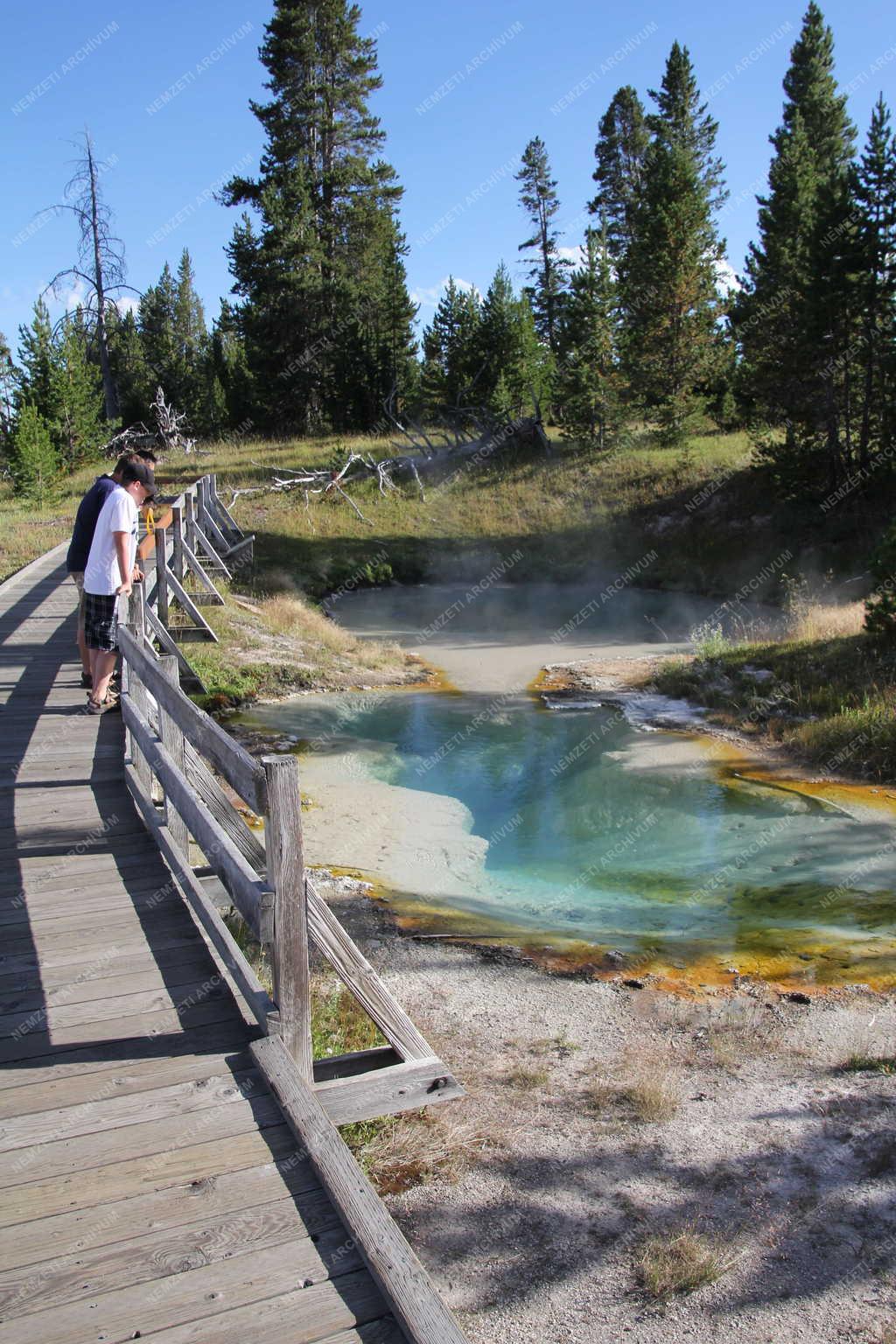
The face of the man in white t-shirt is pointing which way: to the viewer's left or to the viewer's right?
to the viewer's right

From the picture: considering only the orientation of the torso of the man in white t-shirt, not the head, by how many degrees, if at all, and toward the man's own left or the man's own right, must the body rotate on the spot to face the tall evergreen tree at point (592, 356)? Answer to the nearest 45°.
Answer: approximately 45° to the man's own left

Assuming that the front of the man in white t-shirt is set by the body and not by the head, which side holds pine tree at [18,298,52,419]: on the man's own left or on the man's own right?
on the man's own left

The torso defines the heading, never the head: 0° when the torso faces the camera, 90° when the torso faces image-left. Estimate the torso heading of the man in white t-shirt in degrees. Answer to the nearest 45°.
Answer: approximately 270°

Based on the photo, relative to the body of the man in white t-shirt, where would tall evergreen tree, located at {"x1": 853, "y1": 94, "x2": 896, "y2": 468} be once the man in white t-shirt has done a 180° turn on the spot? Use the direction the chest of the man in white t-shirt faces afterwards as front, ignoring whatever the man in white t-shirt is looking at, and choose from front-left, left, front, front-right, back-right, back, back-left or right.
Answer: back-right

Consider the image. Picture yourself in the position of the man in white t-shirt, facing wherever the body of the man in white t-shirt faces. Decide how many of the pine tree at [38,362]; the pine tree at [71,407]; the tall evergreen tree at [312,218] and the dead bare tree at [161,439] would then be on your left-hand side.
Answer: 4

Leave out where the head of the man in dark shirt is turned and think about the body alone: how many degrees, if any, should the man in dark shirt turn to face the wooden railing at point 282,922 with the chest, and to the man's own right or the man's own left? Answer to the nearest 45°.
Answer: approximately 90° to the man's own right

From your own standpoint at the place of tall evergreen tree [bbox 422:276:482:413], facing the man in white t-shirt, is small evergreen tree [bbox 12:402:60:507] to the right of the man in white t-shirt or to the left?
right

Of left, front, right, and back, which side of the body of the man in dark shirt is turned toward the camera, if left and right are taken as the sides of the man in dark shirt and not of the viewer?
right

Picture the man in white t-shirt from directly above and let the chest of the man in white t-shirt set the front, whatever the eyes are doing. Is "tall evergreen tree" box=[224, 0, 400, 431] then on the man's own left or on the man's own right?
on the man's own left
